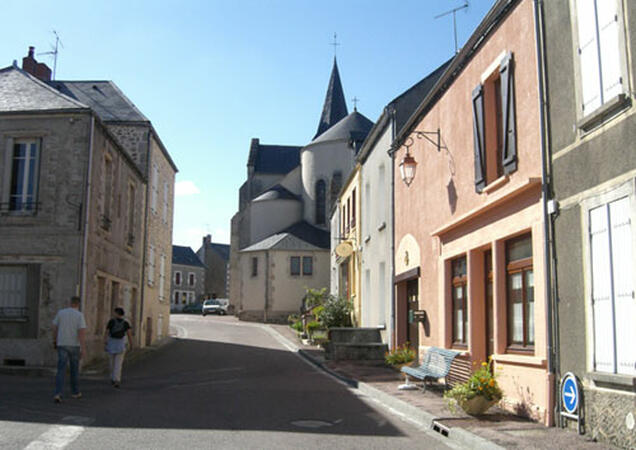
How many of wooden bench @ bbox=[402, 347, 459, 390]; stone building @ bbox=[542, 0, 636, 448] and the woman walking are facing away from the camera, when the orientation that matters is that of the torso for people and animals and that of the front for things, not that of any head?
1

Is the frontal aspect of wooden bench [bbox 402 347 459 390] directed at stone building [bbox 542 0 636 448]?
no

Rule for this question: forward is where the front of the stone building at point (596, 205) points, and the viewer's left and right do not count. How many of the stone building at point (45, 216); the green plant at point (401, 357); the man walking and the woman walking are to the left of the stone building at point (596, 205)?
0

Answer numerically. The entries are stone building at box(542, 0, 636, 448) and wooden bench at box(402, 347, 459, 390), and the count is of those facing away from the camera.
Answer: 0

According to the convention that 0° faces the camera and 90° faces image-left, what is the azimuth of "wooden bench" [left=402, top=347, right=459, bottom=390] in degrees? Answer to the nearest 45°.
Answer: approximately 45°

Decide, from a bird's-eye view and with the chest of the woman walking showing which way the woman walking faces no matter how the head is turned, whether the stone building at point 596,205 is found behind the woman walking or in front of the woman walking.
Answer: behind

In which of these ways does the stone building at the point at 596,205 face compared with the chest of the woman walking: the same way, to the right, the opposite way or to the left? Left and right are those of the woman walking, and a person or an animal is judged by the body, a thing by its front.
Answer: to the left

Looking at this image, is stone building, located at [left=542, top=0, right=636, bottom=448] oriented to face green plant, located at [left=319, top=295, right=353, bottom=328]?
no

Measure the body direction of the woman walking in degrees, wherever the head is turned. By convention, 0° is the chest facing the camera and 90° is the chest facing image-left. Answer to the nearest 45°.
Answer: approximately 180°

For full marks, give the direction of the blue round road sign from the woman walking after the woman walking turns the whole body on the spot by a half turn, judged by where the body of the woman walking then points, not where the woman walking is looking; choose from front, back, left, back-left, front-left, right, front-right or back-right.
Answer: front-left

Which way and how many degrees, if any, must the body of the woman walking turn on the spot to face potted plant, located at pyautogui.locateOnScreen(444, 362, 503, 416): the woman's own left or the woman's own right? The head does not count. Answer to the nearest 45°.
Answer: approximately 135° to the woman's own right

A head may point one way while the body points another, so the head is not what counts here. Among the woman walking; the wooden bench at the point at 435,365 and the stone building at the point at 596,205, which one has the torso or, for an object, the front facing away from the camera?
the woman walking

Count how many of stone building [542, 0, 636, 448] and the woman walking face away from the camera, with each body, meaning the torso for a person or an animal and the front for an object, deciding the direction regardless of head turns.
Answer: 1

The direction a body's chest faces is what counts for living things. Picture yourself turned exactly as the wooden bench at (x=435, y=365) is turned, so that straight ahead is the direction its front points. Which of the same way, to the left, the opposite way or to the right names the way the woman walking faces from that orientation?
to the right

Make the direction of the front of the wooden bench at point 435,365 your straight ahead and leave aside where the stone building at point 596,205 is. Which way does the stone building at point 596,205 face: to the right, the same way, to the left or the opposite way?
the same way
